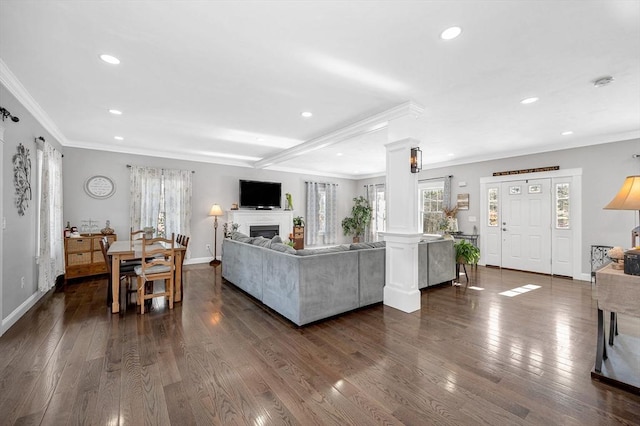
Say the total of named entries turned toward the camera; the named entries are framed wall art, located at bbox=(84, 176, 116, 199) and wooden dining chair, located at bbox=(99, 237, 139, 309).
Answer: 1

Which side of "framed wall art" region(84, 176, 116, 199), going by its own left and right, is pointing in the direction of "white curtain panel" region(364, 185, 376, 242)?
left

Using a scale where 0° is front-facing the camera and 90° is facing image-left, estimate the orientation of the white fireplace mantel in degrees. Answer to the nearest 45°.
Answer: approximately 0°

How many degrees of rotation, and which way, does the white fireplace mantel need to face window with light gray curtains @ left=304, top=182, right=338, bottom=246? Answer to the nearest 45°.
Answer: approximately 135° to its left

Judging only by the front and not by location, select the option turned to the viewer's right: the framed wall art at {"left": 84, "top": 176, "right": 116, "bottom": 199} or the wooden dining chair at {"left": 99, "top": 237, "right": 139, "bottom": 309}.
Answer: the wooden dining chair

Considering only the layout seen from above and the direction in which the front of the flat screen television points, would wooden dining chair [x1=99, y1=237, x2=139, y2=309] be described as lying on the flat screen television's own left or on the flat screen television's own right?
on the flat screen television's own right

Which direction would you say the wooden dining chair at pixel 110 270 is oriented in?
to the viewer's right

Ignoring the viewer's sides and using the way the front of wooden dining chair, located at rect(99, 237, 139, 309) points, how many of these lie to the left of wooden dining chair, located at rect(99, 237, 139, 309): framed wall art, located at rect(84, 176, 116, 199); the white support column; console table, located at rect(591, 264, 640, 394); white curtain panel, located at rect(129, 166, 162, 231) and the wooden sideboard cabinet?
3

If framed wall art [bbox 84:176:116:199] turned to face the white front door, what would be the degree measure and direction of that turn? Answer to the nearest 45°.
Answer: approximately 45° to its left

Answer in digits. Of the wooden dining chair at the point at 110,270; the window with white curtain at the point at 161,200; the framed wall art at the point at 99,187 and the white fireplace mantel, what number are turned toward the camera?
3

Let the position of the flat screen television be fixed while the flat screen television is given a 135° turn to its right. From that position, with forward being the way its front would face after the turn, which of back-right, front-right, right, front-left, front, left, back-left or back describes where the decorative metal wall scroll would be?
front-left

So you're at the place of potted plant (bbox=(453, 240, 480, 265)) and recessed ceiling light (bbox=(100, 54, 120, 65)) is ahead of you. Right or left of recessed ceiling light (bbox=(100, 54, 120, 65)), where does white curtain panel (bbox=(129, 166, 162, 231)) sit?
right

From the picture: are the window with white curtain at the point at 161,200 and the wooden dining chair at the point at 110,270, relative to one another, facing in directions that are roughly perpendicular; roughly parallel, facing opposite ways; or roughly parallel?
roughly perpendicular

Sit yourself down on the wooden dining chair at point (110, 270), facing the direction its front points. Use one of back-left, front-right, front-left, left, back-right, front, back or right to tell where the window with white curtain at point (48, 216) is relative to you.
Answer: back-left
